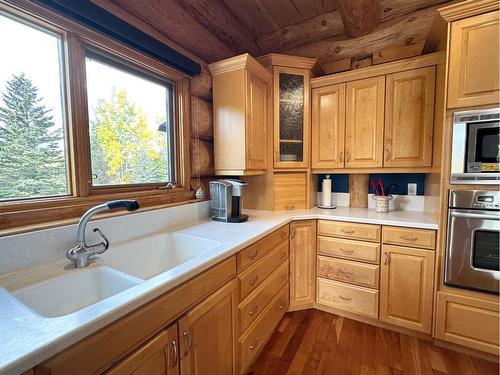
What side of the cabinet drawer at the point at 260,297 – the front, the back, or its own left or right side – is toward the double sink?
right

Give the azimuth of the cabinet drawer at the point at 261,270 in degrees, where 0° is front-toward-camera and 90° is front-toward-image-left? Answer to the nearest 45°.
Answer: approximately 315°

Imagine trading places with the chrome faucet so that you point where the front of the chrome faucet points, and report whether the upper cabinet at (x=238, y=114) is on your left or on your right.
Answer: on your left

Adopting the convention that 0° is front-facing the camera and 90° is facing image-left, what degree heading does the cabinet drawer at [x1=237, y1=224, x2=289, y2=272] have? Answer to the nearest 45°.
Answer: approximately 315°

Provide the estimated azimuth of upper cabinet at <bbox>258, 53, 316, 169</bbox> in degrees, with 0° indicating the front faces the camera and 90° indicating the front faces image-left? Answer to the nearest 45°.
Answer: approximately 0°

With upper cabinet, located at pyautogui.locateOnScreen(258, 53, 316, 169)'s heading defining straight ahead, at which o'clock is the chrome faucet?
The chrome faucet is roughly at 1 o'clock from the upper cabinet.

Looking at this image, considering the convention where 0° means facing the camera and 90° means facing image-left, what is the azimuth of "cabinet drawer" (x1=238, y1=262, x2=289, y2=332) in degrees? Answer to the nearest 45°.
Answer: approximately 315°

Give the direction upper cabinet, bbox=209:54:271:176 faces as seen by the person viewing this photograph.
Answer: facing the viewer and to the right of the viewer

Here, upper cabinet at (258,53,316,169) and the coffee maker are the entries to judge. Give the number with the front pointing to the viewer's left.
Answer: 0

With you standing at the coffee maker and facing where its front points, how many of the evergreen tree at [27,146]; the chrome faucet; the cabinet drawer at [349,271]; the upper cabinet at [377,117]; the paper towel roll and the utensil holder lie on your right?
1
